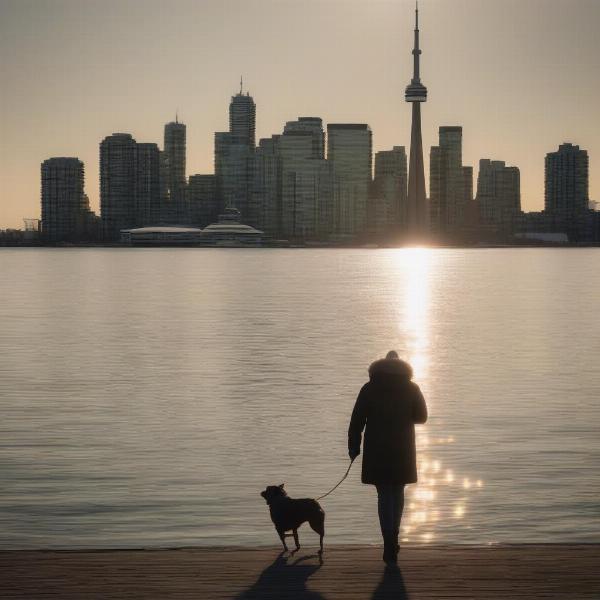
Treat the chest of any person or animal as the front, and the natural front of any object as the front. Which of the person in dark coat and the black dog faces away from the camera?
the person in dark coat

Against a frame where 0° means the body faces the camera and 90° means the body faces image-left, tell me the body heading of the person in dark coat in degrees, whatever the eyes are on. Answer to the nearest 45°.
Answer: approximately 180°

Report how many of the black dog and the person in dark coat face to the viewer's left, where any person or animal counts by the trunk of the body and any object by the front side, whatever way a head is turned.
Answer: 1

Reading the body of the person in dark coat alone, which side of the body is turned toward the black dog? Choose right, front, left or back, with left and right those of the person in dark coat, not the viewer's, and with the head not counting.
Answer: left

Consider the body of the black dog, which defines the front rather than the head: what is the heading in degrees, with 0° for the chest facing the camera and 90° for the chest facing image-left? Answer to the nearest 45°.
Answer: approximately 90°

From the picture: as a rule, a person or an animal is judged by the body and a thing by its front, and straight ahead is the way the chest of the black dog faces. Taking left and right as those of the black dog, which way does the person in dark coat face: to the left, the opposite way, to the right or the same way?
to the right

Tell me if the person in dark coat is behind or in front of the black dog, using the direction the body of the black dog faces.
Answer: behind
